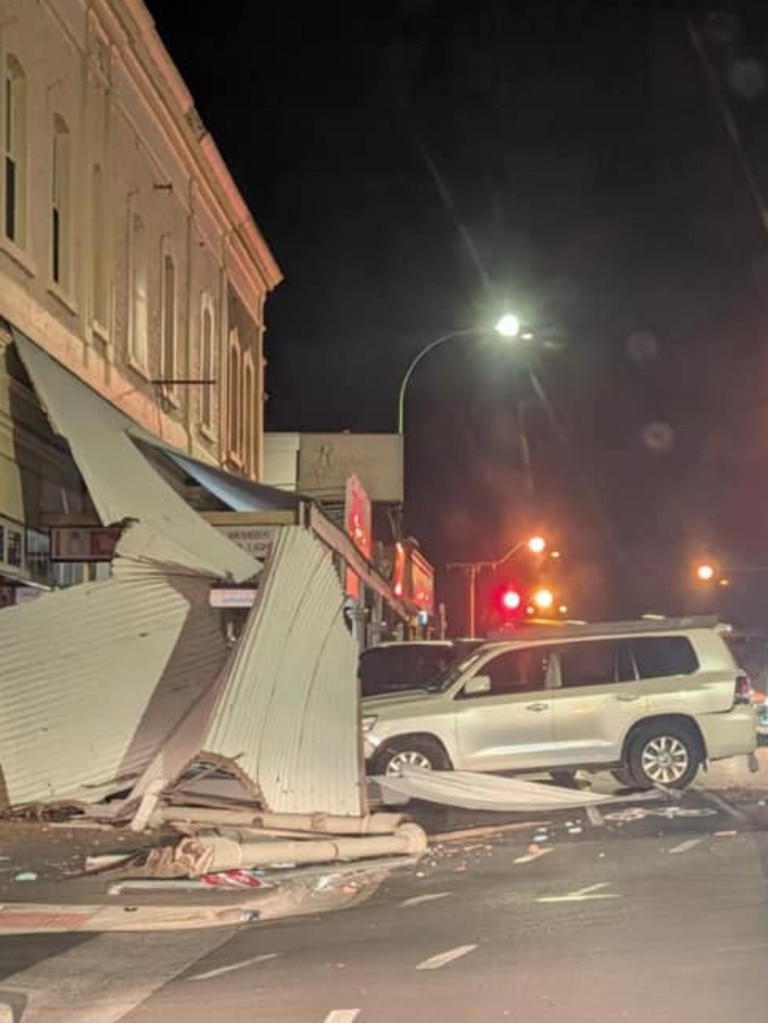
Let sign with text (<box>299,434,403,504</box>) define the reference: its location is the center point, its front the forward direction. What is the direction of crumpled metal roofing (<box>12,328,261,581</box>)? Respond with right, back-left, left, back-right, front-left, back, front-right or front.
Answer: front

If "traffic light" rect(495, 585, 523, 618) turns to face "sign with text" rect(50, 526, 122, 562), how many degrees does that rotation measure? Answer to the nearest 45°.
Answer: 0° — it already faces it

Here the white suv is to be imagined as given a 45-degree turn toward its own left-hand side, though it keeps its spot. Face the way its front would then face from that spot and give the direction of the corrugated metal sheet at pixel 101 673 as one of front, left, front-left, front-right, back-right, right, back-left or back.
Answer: front

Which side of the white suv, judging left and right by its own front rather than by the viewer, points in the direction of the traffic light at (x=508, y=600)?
right

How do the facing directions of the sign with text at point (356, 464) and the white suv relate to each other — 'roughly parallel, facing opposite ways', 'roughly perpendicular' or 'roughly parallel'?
roughly perpendicular

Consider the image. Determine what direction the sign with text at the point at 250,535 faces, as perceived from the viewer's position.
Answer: facing the viewer

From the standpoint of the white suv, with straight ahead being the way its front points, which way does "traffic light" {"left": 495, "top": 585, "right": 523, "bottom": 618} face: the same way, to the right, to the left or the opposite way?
to the left

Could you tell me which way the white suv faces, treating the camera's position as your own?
facing to the left of the viewer

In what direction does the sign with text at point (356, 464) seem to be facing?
toward the camera

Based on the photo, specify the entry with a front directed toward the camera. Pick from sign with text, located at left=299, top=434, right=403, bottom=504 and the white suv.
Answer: the sign with text

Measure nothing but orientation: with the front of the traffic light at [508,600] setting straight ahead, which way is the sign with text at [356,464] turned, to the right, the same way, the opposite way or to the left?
the same way

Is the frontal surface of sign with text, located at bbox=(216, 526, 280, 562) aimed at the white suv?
no

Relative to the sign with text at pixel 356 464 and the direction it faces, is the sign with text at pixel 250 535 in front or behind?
in front

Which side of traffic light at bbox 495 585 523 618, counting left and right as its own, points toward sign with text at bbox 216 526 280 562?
front

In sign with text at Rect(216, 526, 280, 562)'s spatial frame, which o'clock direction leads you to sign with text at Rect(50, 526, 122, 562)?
sign with text at Rect(50, 526, 122, 562) is roughly at 2 o'clock from sign with text at Rect(216, 526, 280, 562).

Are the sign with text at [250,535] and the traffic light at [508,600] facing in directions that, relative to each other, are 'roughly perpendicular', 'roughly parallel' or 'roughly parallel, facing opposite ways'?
roughly parallel

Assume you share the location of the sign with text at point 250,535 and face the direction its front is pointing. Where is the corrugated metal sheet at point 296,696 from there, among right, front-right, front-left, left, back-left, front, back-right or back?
front
